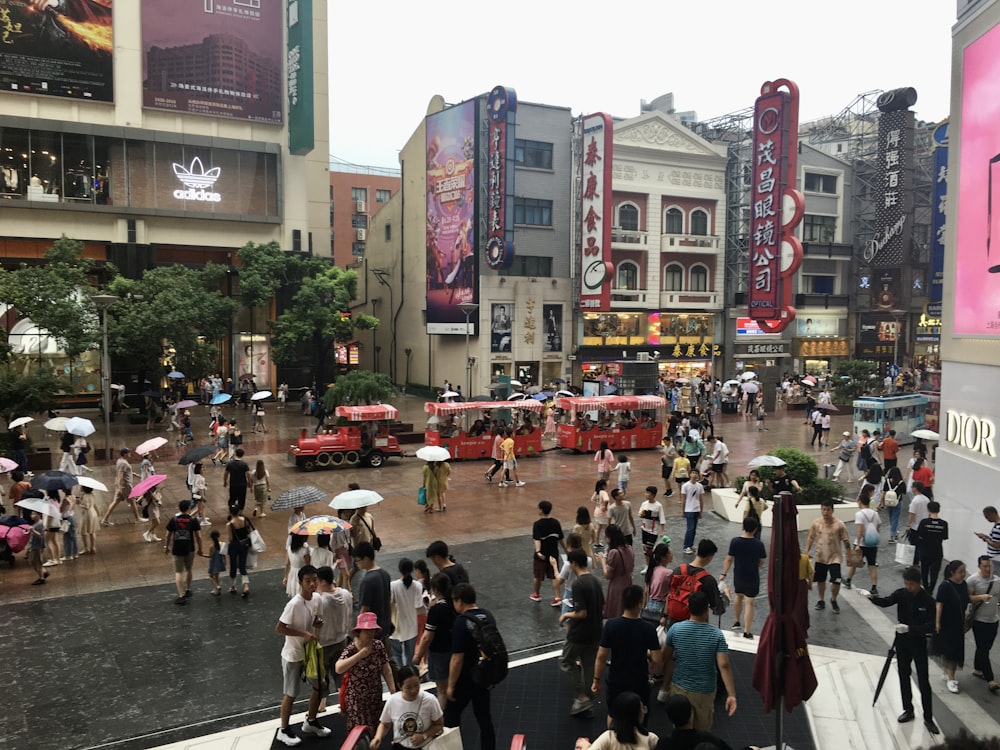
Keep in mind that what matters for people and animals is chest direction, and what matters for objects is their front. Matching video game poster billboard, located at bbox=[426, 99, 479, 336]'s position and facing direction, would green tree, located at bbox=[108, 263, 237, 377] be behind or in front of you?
in front

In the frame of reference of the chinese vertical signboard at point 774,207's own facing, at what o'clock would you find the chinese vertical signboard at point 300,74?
the chinese vertical signboard at point 300,74 is roughly at 1 o'clock from the chinese vertical signboard at point 774,207.

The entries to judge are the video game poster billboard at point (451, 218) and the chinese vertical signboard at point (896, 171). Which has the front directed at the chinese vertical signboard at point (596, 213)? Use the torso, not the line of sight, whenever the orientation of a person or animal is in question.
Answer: the chinese vertical signboard at point (896, 171)

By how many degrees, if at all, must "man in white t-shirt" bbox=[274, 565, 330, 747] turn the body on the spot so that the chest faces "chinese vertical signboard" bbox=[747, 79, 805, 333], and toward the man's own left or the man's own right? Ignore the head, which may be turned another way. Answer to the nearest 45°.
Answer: approximately 90° to the man's own left

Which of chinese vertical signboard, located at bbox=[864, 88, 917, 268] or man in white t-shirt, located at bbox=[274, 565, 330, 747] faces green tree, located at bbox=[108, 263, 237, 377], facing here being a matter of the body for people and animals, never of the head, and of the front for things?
the chinese vertical signboard

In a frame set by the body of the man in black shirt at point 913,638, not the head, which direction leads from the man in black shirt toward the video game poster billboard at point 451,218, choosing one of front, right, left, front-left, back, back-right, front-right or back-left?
right

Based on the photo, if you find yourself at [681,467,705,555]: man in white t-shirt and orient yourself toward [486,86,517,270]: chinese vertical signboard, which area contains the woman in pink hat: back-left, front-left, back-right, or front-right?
back-left

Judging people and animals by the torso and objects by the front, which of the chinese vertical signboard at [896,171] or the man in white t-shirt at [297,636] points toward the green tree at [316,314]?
the chinese vertical signboard

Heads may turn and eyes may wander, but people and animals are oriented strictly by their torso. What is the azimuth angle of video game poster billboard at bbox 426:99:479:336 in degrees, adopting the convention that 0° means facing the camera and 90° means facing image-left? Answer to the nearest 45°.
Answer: approximately 45°

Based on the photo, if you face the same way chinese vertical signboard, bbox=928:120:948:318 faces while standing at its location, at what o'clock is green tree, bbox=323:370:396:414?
The green tree is roughly at 12 o'clock from the chinese vertical signboard.

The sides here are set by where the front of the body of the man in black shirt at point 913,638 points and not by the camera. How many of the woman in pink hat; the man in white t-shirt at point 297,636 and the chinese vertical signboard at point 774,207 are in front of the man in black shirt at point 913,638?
2

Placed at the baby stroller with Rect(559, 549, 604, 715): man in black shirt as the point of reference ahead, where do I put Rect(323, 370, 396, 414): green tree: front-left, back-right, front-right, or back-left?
back-left

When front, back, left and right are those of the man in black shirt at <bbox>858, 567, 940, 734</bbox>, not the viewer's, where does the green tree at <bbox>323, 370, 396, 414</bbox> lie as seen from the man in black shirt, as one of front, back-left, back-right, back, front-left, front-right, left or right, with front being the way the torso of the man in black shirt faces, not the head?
right

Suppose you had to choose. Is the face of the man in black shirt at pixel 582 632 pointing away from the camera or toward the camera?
away from the camera

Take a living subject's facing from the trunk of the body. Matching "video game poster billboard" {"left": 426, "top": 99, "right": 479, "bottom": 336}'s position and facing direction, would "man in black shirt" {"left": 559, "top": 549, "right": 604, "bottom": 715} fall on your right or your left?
on your left
